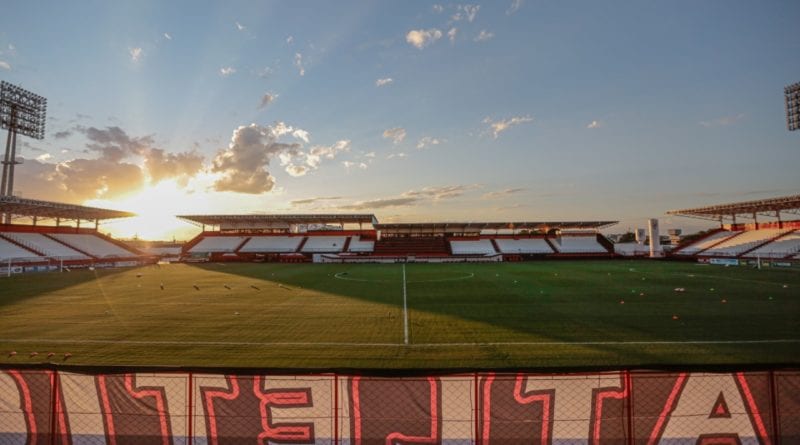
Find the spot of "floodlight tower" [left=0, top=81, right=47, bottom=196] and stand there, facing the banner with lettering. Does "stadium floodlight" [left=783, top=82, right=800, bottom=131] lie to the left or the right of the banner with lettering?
left

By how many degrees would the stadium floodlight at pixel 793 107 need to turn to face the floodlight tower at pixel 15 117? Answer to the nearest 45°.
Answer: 0° — it already faces it

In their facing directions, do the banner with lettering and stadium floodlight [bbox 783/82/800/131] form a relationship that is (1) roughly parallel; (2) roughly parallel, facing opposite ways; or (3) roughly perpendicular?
roughly perpendicular

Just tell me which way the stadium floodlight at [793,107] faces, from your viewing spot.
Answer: facing the viewer and to the left of the viewer

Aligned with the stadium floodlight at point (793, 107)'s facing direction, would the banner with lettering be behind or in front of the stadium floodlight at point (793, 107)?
in front

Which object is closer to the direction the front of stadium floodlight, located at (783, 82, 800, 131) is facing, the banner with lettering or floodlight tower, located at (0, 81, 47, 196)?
the floodlight tower

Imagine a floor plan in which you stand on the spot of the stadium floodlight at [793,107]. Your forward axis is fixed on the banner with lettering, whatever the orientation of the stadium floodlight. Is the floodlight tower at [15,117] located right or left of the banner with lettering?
right
